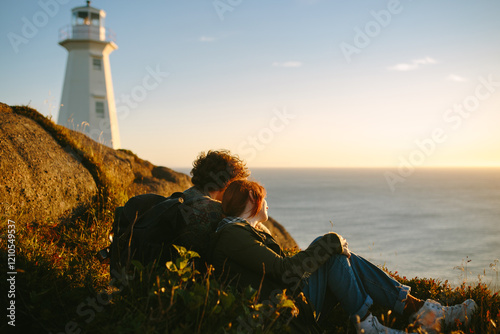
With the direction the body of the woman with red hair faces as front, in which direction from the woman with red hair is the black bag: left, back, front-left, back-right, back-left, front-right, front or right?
back

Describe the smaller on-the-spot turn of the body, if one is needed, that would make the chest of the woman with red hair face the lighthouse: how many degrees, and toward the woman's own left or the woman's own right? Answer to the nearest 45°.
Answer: approximately 135° to the woman's own left

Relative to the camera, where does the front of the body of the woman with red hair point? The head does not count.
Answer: to the viewer's right

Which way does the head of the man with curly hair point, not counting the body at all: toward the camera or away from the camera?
away from the camera
